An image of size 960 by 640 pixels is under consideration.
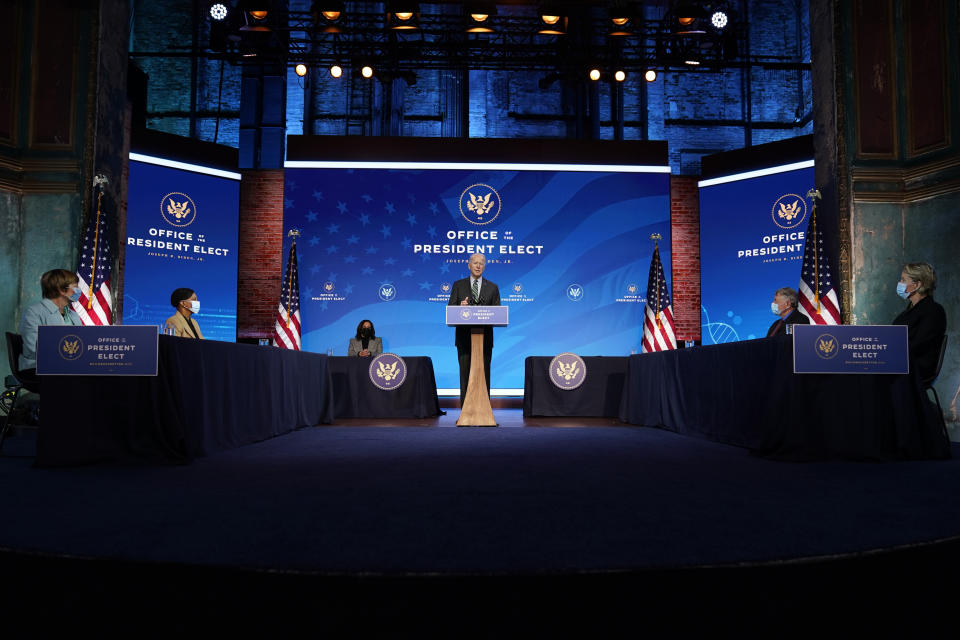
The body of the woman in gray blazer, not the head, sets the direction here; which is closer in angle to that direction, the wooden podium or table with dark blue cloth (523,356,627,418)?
the wooden podium

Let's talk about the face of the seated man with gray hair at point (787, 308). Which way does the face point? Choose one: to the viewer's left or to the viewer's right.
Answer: to the viewer's left

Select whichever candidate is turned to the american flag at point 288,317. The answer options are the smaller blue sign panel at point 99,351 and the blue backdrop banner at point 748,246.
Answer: the blue backdrop banner

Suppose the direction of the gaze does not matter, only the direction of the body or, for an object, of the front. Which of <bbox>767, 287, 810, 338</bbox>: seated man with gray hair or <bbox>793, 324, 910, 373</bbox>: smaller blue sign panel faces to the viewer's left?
the seated man with gray hair

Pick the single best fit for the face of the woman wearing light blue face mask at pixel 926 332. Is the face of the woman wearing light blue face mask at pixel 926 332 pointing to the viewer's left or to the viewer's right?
to the viewer's left

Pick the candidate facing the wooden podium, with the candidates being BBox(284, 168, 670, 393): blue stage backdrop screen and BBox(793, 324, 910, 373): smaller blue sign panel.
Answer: the blue stage backdrop screen

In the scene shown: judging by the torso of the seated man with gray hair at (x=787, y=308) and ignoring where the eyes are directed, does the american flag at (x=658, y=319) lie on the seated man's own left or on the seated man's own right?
on the seated man's own right

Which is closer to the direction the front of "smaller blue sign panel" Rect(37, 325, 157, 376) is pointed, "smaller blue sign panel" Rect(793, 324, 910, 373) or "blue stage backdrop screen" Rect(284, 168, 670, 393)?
the smaller blue sign panel

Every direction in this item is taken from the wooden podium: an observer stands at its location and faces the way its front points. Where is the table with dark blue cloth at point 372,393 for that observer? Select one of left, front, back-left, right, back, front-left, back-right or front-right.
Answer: back-right

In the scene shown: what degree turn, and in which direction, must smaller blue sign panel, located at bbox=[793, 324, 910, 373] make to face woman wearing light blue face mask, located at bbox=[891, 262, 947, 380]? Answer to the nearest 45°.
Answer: approximately 135° to its left

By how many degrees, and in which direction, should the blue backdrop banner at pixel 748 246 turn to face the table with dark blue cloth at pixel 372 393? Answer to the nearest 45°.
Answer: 0° — it already faces it
